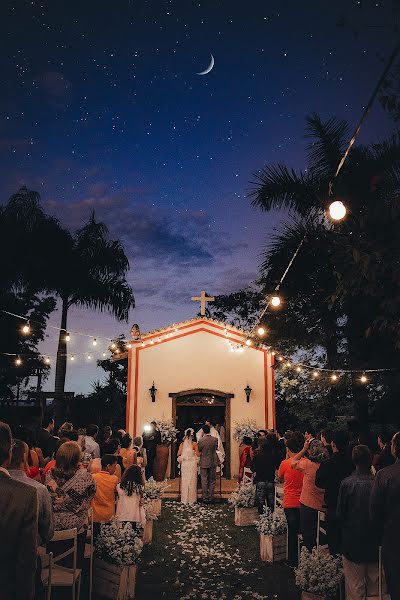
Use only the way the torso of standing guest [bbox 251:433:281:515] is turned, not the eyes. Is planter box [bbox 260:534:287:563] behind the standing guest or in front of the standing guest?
behind

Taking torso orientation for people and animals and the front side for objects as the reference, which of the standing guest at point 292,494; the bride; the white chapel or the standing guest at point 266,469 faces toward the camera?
the white chapel

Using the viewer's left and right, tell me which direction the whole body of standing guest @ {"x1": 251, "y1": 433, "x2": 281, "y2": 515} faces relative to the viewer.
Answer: facing away from the viewer

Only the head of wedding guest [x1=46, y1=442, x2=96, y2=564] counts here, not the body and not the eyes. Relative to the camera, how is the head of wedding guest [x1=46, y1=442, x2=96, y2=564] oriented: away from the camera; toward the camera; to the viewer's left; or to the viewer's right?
away from the camera

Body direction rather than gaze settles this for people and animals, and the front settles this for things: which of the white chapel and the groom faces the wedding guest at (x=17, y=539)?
the white chapel

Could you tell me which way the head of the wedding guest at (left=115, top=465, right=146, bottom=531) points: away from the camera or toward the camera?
away from the camera

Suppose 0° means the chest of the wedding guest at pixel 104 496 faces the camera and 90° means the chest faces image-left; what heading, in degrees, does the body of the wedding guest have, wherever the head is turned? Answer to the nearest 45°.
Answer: approximately 225°

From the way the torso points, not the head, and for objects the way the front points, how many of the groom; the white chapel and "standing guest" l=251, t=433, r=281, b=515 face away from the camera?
2

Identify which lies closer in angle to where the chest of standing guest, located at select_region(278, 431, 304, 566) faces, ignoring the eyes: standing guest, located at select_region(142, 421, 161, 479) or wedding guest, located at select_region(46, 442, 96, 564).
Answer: the standing guest

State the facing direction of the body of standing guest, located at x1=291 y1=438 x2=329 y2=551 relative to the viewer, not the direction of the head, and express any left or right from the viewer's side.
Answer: facing away from the viewer and to the left of the viewer

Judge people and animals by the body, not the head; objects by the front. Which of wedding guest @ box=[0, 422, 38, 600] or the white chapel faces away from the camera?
the wedding guest

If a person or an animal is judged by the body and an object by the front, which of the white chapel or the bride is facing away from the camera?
the bride
